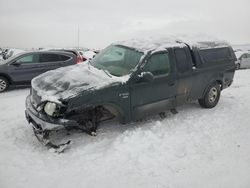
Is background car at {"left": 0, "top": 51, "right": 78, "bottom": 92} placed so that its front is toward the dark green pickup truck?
no

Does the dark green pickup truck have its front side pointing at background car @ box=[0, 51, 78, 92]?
no

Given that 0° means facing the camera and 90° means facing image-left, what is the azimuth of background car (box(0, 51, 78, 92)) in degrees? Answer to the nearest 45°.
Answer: approximately 90°

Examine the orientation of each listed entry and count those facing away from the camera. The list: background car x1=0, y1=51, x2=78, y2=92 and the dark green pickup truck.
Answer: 0

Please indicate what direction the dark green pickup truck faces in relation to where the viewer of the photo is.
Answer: facing the viewer and to the left of the viewer
